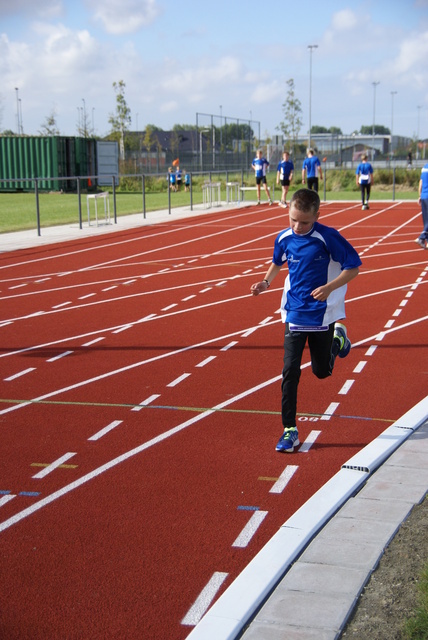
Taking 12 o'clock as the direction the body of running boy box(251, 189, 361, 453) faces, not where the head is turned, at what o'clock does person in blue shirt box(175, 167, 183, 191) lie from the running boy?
The person in blue shirt is roughly at 4 o'clock from the running boy.

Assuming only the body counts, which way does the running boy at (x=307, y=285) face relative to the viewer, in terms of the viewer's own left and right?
facing the viewer and to the left of the viewer

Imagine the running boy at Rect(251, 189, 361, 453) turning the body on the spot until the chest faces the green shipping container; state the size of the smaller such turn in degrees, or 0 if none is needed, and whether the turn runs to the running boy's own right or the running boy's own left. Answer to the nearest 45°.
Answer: approximately 135° to the running boy's own right

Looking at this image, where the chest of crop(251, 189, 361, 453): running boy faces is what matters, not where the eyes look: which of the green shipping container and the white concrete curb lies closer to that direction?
the white concrete curb

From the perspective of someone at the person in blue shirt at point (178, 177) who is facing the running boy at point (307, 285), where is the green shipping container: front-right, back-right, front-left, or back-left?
back-right

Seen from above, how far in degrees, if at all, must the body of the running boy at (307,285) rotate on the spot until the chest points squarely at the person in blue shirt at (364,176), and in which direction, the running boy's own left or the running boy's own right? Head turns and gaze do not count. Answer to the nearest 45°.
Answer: approximately 135° to the running boy's own right
